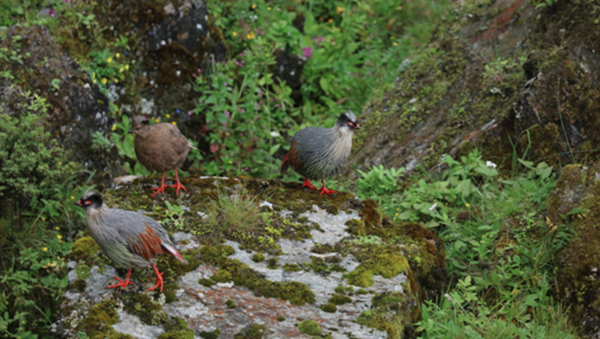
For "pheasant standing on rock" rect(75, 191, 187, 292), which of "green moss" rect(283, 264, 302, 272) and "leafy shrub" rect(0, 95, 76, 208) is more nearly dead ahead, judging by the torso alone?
the leafy shrub

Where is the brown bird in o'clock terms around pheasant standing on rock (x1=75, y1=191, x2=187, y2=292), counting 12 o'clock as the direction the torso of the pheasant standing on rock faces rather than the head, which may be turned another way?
The brown bird is roughly at 3 o'clock from the pheasant standing on rock.

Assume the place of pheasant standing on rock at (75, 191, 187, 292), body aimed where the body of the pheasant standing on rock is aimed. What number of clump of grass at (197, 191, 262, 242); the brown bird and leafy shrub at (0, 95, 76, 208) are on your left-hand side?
0

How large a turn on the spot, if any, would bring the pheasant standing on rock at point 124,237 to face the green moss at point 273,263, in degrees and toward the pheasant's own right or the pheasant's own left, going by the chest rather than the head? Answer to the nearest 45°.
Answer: approximately 180°

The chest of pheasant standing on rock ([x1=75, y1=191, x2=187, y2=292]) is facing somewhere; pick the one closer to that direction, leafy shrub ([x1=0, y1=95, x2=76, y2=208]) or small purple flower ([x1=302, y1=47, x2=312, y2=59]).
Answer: the leafy shrub

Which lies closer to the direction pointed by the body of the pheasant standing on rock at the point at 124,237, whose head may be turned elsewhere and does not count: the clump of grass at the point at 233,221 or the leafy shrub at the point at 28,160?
the leafy shrub

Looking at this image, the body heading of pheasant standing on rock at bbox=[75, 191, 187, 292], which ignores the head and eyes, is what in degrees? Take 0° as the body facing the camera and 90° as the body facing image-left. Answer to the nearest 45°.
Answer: approximately 90°

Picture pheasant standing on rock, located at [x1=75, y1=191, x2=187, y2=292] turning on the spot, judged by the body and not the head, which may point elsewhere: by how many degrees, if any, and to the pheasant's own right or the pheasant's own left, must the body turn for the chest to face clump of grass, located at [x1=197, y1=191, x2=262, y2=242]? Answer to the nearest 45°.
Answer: approximately 135° to the pheasant's own right

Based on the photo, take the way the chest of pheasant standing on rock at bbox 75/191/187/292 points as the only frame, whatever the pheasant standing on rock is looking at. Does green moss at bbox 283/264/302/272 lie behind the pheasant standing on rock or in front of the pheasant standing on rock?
behind

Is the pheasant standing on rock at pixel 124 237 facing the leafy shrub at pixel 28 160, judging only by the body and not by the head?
no

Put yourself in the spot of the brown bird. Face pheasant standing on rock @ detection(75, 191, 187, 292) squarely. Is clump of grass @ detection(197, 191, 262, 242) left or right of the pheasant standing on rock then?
left
